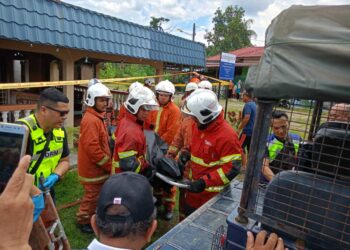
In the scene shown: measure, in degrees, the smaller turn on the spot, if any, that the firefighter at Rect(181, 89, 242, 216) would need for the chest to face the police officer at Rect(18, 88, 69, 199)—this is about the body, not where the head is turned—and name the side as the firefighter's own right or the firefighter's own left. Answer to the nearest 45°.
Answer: approximately 45° to the firefighter's own right

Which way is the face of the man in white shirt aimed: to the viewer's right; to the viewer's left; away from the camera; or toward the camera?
away from the camera

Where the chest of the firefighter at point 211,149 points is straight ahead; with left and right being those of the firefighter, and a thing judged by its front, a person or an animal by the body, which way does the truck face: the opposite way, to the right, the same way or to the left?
the opposite way

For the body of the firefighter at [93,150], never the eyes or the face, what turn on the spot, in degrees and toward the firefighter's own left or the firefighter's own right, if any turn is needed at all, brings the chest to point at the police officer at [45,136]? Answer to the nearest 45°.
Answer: approximately 135° to the firefighter's own right

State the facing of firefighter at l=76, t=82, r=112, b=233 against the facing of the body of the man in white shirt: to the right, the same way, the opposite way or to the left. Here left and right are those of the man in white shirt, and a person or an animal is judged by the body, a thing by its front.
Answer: to the right

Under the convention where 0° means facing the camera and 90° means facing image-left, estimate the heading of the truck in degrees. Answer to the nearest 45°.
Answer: approximately 225°

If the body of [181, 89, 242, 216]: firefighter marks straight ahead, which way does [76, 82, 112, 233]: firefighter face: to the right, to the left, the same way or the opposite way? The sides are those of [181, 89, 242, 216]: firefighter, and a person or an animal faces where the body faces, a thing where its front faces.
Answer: the opposite way

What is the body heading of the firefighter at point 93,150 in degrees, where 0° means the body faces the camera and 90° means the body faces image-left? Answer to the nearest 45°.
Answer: approximately 270°

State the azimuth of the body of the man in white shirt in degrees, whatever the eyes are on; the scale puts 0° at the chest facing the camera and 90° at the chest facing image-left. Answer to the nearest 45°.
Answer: approximately 180°

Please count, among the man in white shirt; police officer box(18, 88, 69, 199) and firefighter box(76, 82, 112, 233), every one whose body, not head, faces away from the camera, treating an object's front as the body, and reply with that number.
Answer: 1

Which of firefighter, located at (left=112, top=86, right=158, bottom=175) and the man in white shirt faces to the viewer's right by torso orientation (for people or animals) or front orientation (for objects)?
the firefighter

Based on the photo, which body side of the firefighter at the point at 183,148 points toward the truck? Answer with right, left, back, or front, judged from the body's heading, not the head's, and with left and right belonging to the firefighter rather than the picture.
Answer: left

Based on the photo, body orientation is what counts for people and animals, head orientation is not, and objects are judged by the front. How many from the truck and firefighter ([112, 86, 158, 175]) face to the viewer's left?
0

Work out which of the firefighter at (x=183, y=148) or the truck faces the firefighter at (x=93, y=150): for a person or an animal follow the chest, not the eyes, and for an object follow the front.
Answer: the firefighter at (x=183, y=148)

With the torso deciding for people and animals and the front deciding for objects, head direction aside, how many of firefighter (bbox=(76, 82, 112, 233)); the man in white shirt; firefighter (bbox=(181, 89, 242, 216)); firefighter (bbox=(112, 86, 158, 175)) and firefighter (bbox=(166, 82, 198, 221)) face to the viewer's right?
2
